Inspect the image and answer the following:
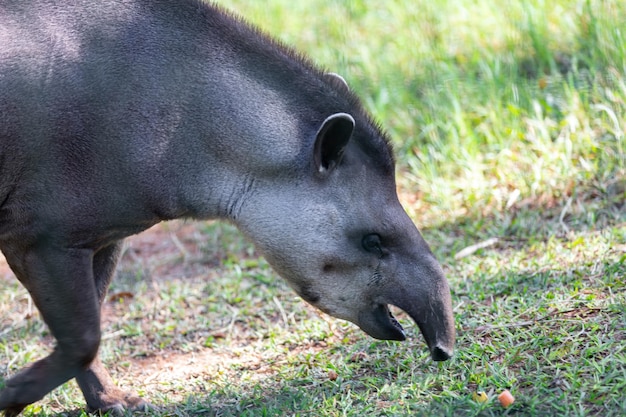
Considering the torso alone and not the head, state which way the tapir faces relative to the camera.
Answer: to the viewer's right
